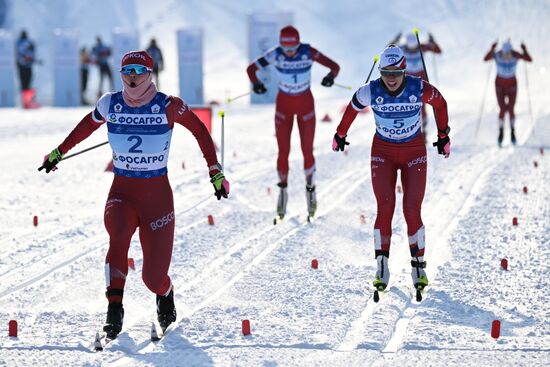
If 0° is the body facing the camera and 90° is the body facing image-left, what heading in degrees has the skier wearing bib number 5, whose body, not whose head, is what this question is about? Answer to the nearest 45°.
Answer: approximately 0°

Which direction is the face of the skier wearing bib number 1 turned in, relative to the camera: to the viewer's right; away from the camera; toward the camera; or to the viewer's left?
toward the camera

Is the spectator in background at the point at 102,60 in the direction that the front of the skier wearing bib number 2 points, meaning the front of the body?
no

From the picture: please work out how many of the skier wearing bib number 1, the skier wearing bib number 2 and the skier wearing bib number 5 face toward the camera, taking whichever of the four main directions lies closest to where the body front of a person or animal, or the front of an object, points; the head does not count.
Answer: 3

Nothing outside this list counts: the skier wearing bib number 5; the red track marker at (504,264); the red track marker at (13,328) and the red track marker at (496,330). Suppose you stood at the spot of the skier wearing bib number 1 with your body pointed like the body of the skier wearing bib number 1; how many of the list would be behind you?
0

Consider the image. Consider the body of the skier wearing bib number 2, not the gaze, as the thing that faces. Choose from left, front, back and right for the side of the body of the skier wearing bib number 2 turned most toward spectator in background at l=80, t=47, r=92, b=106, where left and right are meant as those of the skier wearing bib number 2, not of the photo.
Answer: back

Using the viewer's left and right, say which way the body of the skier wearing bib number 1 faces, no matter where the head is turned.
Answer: facing the viewer

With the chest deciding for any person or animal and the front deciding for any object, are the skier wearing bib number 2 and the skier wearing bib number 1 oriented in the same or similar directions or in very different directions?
same or similar directions

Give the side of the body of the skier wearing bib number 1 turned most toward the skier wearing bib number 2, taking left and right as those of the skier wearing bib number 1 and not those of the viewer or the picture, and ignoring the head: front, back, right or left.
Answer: front

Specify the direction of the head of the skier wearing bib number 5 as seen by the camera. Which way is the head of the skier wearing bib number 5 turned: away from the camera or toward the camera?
toward the camera

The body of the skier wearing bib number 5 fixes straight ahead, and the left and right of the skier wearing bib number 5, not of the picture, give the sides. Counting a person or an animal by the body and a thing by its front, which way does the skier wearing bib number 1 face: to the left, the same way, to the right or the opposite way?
the same way

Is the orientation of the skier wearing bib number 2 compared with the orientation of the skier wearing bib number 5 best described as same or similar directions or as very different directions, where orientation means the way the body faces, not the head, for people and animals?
same or similar directions

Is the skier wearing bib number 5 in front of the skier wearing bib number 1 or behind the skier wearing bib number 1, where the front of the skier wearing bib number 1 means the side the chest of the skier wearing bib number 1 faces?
in front

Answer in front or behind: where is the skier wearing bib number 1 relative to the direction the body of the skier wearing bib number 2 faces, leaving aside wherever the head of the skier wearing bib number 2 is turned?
behind

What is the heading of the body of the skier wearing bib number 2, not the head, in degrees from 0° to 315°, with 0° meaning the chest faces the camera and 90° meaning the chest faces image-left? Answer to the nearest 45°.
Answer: approximately 0°
